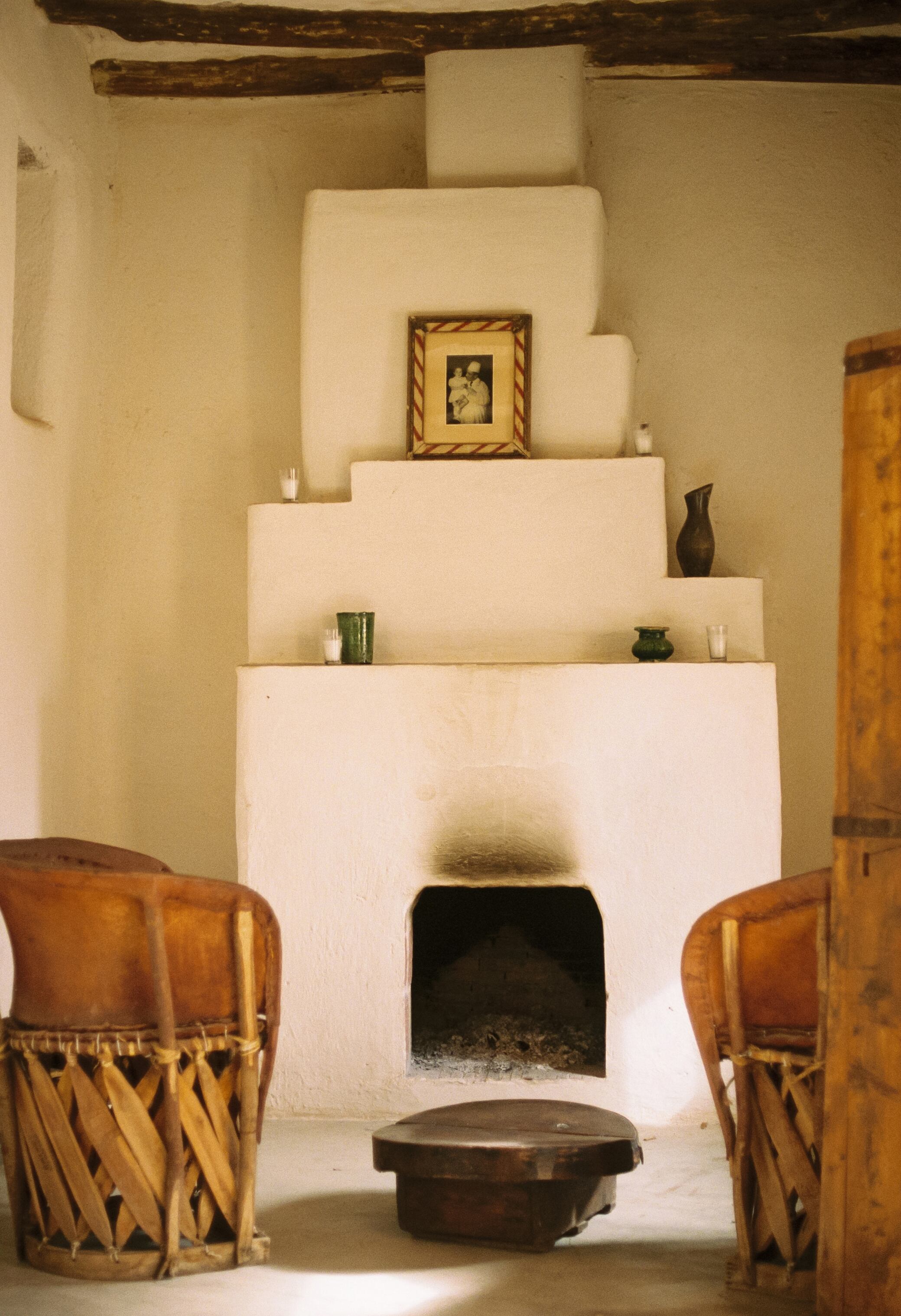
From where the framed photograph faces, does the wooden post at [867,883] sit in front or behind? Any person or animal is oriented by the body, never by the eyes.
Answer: in front

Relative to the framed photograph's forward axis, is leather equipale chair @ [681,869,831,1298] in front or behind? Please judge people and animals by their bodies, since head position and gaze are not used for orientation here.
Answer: in front

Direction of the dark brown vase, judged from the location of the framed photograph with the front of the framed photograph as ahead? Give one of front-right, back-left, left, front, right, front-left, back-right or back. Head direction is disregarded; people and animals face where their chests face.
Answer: left

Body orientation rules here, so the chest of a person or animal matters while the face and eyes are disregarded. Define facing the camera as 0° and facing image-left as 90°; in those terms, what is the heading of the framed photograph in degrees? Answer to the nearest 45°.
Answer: approximately 0°
